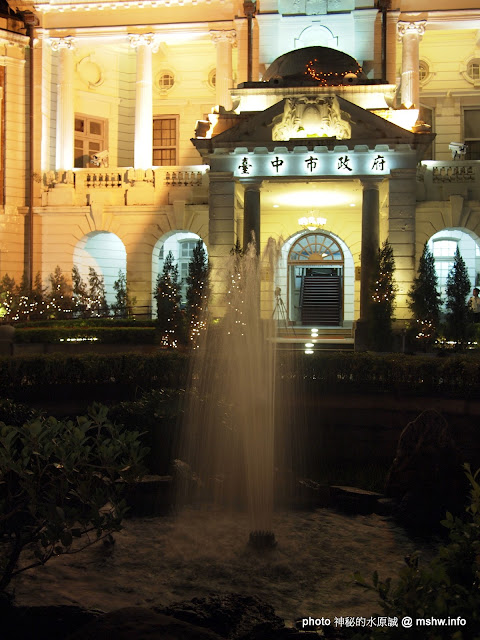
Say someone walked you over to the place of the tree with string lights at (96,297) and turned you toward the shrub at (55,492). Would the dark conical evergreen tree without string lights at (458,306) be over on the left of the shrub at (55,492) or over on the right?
left

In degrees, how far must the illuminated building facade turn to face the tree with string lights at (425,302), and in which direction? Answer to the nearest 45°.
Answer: approximately 45° to its left

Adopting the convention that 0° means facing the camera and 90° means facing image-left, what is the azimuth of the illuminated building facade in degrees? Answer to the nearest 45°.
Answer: approximately 0°

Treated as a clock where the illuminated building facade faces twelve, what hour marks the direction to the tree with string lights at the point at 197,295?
The tree with string lights is roughly at 12 o'clock from the illuminated building facade.

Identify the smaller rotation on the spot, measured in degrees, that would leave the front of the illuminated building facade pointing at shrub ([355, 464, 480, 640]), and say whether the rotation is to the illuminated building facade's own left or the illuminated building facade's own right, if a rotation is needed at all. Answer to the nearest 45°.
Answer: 0° — it already faces it

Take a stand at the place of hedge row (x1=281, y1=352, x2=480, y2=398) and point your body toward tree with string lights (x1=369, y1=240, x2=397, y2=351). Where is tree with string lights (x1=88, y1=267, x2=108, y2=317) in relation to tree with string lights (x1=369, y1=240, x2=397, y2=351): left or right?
left

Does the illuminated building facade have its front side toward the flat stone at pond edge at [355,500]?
yes

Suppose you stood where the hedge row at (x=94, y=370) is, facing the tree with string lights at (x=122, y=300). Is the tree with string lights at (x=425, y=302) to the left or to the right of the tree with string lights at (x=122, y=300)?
right

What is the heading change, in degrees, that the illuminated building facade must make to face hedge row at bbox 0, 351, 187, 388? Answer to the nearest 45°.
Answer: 0° — it already faces it

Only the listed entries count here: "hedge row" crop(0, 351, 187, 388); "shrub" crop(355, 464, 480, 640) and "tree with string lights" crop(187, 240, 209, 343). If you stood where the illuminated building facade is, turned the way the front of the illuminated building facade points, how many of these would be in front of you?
3

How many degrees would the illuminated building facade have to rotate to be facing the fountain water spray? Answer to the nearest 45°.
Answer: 0° — it already faces it

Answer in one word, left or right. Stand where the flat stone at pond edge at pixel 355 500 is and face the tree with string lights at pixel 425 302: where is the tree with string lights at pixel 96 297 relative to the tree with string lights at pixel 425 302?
left

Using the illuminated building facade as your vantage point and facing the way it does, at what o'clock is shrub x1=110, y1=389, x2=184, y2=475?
The shrub is roughly at 12 o'clock from the illuminated building facade.
